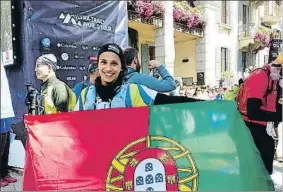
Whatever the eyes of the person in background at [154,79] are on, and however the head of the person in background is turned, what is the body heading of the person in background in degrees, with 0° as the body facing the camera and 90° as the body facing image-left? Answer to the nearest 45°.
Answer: approximately 225°

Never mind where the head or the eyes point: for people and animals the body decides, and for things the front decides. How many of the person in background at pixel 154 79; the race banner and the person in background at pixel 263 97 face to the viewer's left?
0

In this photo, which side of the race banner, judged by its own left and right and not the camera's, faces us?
front

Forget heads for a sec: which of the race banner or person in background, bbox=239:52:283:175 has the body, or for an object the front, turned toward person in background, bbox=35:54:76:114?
the race banner

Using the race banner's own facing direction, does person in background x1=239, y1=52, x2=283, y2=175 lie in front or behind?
in front

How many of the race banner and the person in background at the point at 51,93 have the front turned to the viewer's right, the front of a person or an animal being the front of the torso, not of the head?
0
